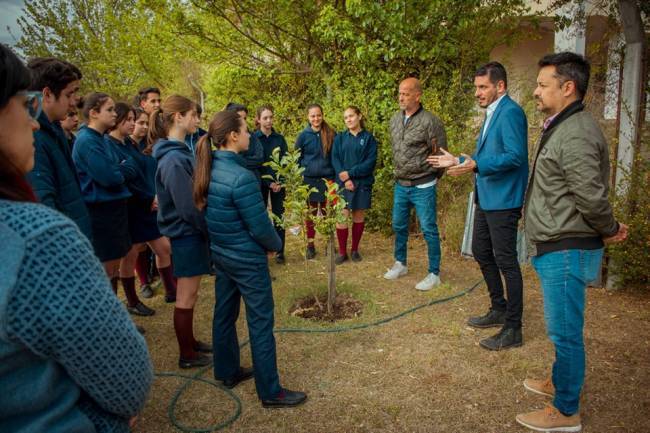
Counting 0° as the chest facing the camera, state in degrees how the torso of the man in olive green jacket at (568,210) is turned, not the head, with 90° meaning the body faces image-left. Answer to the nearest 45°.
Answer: approximately 90°

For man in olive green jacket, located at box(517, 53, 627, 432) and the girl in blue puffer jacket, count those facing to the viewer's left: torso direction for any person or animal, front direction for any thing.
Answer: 1

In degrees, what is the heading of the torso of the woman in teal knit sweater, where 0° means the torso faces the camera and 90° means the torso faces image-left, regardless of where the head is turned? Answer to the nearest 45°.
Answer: approximately 225°

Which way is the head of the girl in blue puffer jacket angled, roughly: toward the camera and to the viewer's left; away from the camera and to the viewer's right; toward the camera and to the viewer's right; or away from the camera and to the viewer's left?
away from the camera and to the viewer's right

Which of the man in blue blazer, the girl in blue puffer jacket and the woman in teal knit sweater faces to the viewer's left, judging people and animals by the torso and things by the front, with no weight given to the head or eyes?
the man in blue blazer

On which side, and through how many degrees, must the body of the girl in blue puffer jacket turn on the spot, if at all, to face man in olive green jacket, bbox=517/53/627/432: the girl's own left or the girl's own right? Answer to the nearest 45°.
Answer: approximately 45° to the girl's own right

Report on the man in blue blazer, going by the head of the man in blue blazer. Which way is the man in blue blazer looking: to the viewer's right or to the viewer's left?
to the viewer's left

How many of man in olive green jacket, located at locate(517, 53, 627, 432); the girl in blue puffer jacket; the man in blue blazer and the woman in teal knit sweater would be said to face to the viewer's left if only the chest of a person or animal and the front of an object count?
2

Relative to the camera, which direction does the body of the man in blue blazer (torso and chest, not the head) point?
to the viewer's left
